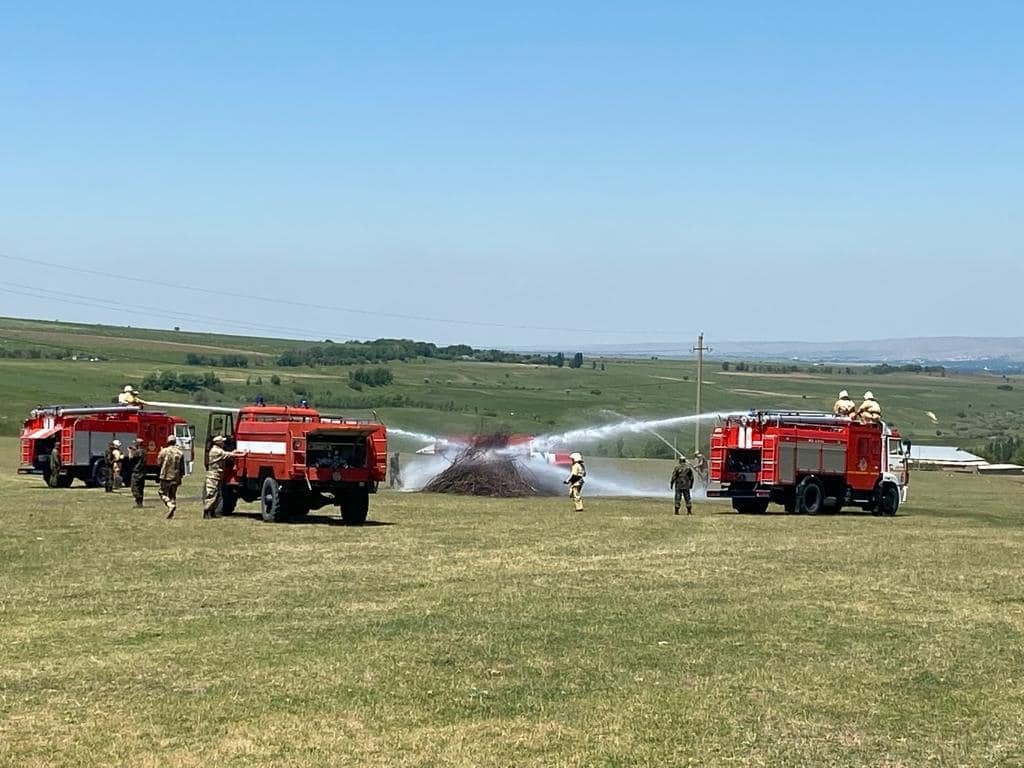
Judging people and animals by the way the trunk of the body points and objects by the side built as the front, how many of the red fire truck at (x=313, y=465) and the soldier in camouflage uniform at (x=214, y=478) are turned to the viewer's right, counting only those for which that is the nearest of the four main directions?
1

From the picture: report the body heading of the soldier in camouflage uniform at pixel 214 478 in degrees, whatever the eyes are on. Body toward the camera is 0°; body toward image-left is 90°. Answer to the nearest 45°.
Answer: approximately 270°

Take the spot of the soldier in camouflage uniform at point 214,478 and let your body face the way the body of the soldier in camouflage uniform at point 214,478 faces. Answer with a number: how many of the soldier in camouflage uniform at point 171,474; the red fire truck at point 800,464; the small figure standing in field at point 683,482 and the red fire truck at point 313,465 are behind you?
1

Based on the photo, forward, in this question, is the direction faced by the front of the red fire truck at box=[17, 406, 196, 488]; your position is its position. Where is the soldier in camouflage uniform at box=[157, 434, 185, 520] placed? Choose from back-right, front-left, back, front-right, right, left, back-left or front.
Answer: back-right

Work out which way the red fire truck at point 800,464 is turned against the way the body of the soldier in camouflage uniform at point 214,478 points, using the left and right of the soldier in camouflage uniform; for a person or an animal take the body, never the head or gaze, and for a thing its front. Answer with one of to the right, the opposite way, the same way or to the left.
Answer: the same way

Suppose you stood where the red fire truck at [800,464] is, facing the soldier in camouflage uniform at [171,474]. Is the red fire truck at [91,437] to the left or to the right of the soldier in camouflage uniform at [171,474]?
right

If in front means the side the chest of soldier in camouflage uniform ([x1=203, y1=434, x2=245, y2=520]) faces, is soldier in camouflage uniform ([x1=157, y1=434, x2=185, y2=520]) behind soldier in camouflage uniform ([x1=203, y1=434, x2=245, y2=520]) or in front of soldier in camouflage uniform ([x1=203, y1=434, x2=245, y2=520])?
behind

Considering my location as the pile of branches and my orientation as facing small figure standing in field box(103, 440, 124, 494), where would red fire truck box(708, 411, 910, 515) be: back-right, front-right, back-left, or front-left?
back-left

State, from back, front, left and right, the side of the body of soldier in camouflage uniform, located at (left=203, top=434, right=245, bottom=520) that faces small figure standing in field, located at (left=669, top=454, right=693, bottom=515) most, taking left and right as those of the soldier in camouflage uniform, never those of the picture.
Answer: front

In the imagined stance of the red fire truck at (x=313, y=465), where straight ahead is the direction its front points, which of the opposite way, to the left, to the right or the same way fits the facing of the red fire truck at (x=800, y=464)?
to the right

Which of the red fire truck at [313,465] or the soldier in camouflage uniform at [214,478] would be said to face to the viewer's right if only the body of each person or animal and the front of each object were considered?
the soldier in camouflage uniform

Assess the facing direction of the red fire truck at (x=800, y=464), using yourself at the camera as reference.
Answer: facing away from the viewer and to the right of the viewer
